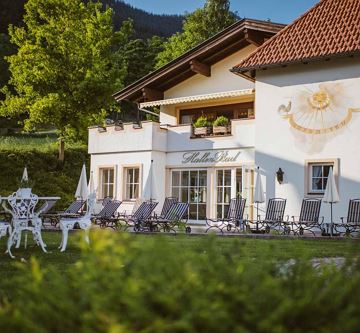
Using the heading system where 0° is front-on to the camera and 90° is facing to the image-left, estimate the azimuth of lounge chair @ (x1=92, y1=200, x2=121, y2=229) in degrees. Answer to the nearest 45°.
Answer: approximately 45°

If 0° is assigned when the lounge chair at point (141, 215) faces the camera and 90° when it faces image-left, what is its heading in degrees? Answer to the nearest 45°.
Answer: approximately 45°

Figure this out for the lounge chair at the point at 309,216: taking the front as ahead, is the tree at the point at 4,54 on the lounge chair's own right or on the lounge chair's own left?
on the lounge chair's own right

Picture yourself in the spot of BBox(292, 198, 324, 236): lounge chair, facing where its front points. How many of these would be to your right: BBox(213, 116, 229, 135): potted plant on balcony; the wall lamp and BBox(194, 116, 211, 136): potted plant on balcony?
3
